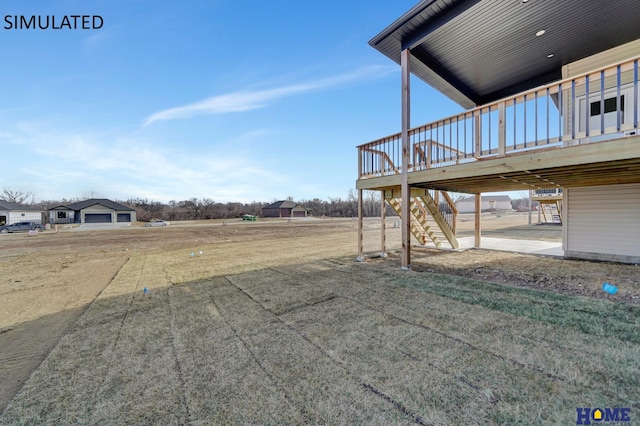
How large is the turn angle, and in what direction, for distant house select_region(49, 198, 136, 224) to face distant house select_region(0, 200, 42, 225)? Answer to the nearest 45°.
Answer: approximately 90° to its right

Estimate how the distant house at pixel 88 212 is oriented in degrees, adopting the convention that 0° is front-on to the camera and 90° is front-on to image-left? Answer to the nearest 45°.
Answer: approximately 0°

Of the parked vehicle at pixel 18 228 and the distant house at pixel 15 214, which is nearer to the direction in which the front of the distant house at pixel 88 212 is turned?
the parked vehicle

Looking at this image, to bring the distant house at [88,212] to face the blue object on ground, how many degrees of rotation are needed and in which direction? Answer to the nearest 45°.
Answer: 0° — it already faces it
